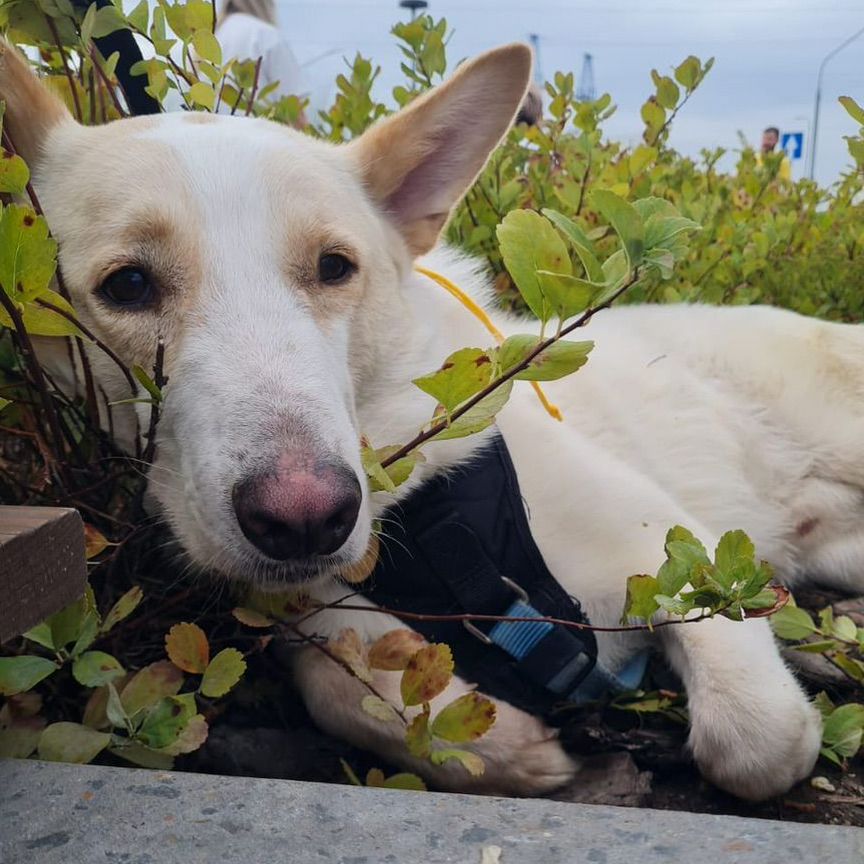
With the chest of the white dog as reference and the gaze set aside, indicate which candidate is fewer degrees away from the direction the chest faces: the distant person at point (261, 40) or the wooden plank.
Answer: the wooden plank

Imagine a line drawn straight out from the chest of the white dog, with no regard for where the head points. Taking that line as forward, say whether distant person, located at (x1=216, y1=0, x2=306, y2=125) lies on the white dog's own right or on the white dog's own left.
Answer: on the white dog's own right

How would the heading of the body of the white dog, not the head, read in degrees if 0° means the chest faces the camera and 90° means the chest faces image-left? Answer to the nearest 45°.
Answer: approximately 45°
